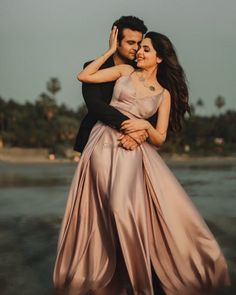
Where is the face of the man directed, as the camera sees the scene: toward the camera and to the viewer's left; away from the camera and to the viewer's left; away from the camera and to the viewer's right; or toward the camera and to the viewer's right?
toward the camera and to the viewer's right

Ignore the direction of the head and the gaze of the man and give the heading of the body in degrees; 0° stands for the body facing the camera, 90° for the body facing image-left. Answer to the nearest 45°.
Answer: approximately 315°
